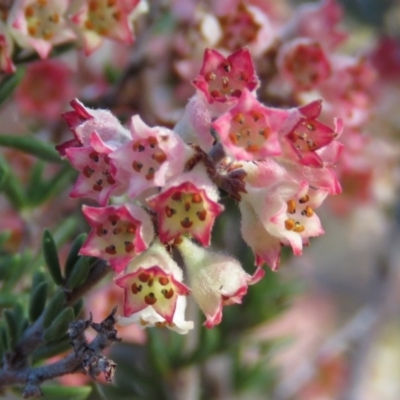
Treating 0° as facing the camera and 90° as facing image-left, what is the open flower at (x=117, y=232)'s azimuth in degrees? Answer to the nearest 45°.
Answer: approximately 45°

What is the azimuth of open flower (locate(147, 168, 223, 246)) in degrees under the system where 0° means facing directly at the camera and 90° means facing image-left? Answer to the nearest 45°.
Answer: approximately 0°

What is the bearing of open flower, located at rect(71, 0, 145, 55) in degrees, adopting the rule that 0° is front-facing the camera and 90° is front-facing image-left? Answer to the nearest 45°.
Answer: approximately 0°

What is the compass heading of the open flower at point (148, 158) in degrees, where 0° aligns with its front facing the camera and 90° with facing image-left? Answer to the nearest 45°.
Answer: approximately 45°
